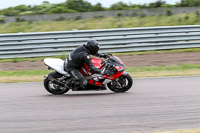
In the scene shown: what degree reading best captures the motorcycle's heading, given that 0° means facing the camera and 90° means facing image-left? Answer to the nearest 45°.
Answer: approximately 270°

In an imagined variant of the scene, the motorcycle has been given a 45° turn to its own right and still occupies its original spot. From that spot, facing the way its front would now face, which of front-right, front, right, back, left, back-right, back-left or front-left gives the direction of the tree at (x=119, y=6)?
back-left

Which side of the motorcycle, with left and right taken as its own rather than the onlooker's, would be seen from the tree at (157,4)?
left

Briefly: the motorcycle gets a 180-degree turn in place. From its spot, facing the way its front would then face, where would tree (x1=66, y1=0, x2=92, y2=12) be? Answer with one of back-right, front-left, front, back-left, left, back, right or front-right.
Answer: right

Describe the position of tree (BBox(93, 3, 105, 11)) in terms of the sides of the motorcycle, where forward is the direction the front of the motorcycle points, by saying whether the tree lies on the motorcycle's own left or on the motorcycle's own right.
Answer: on the motorcycle's own left
